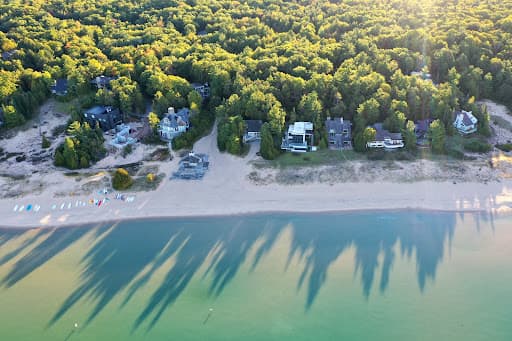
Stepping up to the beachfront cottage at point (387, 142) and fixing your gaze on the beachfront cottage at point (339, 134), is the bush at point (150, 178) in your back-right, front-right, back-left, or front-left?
front-left

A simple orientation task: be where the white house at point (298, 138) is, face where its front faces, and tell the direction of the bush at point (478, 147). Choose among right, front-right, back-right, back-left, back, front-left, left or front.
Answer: left

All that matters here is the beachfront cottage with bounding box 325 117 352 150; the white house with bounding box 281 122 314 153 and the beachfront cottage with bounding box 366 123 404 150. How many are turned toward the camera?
3

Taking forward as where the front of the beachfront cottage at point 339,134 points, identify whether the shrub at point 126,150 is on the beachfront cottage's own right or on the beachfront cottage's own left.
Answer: on the beachfront cottage's own right

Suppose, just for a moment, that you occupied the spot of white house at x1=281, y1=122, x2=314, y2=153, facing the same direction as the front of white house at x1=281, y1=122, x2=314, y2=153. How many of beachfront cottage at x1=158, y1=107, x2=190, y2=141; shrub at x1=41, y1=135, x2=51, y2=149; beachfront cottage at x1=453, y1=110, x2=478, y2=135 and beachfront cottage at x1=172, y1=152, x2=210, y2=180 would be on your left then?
1

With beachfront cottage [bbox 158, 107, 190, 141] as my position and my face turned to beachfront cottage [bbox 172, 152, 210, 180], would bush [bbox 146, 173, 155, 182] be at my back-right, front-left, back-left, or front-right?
front-right

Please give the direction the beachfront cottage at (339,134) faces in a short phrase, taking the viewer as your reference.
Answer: facing the viewer

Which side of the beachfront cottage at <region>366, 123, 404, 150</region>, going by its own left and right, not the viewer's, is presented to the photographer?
front

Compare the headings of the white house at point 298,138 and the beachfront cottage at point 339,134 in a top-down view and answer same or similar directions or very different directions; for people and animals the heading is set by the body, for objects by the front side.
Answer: same or similar directions

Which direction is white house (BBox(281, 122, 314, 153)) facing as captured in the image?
toward the camera

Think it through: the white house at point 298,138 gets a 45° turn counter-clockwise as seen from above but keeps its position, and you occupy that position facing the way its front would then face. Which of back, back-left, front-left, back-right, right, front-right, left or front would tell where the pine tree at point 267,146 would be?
right

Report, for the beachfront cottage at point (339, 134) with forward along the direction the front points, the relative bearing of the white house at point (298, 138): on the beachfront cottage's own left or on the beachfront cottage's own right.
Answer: on the beachfront cottage's own right

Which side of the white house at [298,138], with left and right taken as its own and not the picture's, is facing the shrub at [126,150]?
right

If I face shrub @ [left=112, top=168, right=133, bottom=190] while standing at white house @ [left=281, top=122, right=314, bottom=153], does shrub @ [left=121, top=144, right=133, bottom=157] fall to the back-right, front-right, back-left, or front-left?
front-right

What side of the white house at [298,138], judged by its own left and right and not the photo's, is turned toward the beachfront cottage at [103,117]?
right
